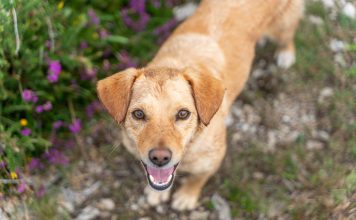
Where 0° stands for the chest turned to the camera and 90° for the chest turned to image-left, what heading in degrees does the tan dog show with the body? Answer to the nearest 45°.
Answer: approximately 45°

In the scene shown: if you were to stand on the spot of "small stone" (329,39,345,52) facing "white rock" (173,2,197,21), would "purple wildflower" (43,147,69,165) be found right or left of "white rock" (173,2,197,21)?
left

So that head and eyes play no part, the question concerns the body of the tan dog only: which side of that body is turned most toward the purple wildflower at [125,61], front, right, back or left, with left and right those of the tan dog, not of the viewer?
right

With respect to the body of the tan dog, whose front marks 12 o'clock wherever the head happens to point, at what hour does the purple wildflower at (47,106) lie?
The purple wildflower is roughly at 2 o'clock from the tan dog.

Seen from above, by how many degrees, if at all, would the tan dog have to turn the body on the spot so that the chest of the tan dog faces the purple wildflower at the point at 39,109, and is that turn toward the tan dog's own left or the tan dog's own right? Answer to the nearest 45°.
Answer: approximately 45° to the tan dog's own right

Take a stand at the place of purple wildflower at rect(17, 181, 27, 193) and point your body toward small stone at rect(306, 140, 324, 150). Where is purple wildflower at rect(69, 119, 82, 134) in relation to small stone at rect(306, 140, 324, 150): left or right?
left

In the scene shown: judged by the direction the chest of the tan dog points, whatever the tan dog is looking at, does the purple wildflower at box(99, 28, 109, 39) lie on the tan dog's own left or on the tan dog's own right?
on the tan dog's own right

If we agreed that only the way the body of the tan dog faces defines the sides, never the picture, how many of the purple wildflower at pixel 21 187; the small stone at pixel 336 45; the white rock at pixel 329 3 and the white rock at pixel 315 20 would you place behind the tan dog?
3

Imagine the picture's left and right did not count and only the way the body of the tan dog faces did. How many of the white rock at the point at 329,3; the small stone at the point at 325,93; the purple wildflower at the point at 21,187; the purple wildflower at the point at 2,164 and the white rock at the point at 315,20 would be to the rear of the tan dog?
3

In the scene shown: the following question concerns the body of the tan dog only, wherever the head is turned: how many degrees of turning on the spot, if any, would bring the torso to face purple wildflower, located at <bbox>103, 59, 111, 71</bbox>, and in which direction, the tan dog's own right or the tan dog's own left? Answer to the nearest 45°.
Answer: approximately 90° to the tan dog's own right

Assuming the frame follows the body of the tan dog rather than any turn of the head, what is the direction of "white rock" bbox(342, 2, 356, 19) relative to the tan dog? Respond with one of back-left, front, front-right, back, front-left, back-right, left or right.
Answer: back

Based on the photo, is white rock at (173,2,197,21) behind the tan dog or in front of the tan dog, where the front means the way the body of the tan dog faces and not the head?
behind

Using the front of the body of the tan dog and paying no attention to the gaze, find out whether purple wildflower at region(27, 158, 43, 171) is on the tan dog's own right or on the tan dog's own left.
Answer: on the tan dog's own right

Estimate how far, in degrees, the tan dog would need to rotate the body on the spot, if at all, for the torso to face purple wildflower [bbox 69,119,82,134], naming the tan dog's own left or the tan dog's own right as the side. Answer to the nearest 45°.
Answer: approximately 90° to the tan dog's own right

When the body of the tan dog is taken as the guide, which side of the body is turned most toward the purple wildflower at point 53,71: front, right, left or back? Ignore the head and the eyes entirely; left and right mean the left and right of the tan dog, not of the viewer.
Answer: right

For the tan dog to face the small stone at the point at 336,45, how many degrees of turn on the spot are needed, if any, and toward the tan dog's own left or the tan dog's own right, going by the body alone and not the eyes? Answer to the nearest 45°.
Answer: approximately 180°
